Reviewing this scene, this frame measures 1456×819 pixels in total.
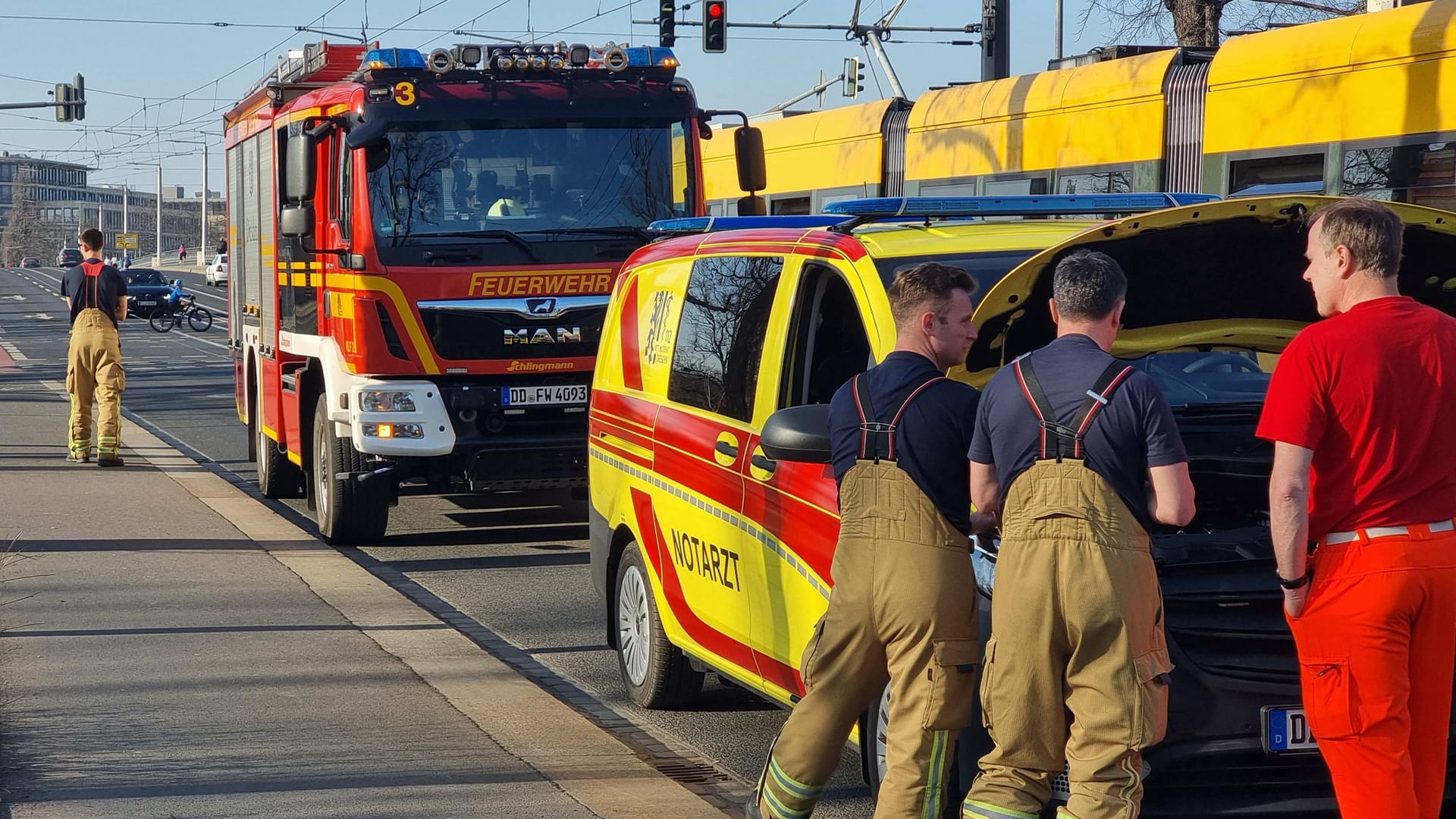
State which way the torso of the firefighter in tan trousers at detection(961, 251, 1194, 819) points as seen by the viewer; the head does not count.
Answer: away from the camera

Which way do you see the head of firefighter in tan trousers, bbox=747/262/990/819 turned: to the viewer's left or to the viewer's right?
to the viewer's right

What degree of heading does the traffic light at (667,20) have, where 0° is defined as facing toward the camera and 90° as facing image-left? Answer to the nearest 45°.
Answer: approximately 0°

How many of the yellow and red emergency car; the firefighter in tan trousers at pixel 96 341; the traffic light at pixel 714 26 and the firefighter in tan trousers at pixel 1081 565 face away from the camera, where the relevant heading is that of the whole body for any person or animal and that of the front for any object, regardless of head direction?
2

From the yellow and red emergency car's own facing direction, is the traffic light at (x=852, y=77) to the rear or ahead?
to the rear

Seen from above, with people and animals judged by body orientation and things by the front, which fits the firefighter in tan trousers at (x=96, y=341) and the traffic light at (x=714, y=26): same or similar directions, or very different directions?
very different directions

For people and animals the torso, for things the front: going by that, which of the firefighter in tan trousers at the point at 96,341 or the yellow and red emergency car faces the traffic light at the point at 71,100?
the firefighter in tan trousers

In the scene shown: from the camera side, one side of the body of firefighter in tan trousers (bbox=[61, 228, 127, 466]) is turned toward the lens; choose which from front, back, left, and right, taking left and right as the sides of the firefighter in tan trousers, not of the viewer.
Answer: back

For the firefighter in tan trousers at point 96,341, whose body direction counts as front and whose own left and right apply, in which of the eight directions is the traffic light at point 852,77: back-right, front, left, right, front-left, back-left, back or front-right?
front-right

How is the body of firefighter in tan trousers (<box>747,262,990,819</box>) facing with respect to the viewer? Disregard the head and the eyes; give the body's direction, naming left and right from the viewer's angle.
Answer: facing away from the viewer and to the right of the viewer

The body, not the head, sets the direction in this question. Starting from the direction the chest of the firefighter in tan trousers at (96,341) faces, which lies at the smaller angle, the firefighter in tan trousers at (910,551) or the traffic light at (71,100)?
the traffic light

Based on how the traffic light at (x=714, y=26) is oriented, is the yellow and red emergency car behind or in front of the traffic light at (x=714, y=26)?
in front

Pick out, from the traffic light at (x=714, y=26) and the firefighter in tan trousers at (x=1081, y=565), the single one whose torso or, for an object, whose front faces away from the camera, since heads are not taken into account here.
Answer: the firefighter in tan trousers

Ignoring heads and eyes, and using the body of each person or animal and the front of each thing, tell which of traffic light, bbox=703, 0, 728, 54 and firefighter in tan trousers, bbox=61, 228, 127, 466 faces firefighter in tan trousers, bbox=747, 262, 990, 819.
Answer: the traffic light

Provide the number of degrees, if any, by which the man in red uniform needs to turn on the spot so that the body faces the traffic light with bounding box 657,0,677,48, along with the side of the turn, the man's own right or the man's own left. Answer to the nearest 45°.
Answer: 0° — they already face it

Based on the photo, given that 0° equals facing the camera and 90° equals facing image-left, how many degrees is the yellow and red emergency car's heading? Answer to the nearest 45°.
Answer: approximately 315°

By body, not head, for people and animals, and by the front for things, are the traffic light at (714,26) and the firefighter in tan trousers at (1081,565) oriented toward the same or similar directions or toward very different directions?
very different directions
